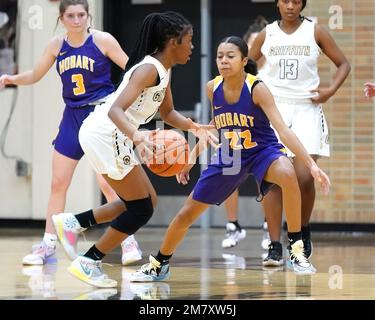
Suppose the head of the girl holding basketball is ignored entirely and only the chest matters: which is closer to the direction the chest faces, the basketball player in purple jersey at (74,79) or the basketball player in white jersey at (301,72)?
the basketball player in white jersey

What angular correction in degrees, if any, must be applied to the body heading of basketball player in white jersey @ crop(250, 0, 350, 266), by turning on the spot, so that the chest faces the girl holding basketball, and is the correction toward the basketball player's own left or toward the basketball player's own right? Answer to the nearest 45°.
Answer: approximately 45° to the basketball player's own right

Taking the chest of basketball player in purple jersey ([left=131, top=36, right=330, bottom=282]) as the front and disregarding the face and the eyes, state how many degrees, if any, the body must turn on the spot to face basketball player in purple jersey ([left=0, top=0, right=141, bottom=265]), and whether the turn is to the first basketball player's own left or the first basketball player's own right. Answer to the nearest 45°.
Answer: approximately 90° to the first basketball player's own right

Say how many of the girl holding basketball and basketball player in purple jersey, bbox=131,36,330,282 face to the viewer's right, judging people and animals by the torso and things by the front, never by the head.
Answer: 1

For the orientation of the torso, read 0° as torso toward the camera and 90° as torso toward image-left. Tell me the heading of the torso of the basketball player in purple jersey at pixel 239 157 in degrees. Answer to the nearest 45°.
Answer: approximately 45°

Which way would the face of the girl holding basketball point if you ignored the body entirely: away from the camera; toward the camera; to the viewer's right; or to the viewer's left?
to the viewer's right

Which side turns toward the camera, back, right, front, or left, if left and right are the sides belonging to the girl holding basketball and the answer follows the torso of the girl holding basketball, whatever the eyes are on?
right

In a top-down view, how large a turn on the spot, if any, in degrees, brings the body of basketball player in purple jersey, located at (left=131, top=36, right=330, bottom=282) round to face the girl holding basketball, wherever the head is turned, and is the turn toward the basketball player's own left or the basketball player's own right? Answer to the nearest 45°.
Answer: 0° — they already face them

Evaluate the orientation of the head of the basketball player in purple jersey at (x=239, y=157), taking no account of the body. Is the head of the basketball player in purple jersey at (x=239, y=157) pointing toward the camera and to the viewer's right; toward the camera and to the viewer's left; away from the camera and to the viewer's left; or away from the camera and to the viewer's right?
toward the camera and to the viewer's left

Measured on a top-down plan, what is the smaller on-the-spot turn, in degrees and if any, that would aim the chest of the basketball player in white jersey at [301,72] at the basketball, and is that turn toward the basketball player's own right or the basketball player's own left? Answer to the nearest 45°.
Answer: approximately 45° to the basketball player's own right

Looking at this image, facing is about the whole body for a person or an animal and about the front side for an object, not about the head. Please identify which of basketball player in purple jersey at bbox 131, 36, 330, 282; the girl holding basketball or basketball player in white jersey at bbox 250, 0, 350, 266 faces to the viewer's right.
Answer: the girl holding basketball

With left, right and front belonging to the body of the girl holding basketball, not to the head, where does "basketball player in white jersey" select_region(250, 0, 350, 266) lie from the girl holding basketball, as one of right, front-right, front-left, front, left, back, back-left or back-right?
front-left
